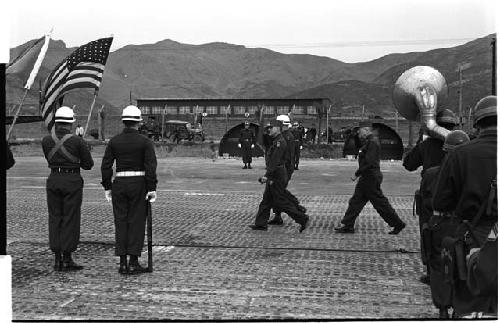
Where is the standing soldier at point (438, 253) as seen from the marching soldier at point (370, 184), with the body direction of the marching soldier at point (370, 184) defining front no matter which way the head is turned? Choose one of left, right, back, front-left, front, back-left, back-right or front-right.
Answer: left

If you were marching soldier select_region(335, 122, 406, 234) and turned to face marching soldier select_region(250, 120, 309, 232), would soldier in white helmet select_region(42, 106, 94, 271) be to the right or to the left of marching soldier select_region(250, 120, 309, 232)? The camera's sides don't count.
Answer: left

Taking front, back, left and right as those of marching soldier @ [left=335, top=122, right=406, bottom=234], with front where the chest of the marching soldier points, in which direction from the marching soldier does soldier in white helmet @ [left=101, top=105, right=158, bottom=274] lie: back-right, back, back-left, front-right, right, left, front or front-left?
front-left

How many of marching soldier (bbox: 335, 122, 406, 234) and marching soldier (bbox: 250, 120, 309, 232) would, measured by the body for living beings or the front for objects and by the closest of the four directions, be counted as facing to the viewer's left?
2

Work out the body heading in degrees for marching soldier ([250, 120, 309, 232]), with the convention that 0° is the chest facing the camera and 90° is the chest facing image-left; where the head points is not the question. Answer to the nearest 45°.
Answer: approximately 90°

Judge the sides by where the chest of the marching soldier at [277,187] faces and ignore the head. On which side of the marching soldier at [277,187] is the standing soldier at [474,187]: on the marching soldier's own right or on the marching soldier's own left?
on the marching soldier's own left

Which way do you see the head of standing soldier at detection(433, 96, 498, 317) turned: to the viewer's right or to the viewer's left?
to the viewer's left

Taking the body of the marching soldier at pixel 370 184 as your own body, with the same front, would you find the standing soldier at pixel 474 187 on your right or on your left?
on your left

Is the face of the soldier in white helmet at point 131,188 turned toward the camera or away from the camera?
away from the camera

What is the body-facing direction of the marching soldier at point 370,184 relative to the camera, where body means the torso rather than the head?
to the viewer's left

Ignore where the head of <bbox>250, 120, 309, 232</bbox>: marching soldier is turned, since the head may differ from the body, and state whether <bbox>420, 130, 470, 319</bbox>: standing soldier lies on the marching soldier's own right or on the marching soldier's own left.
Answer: on the marching soldier's own left

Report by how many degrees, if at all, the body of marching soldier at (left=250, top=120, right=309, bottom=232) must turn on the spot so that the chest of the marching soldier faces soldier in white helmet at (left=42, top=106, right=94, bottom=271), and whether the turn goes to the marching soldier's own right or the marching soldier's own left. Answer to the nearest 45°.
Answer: approximately 45° to the marching soldier's own left

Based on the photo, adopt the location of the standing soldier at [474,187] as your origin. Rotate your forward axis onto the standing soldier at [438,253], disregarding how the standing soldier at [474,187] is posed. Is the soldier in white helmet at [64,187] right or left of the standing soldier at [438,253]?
left

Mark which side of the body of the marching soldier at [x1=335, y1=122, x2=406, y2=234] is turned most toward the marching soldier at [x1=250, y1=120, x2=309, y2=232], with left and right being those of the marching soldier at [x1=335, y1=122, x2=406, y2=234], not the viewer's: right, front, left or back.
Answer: front
